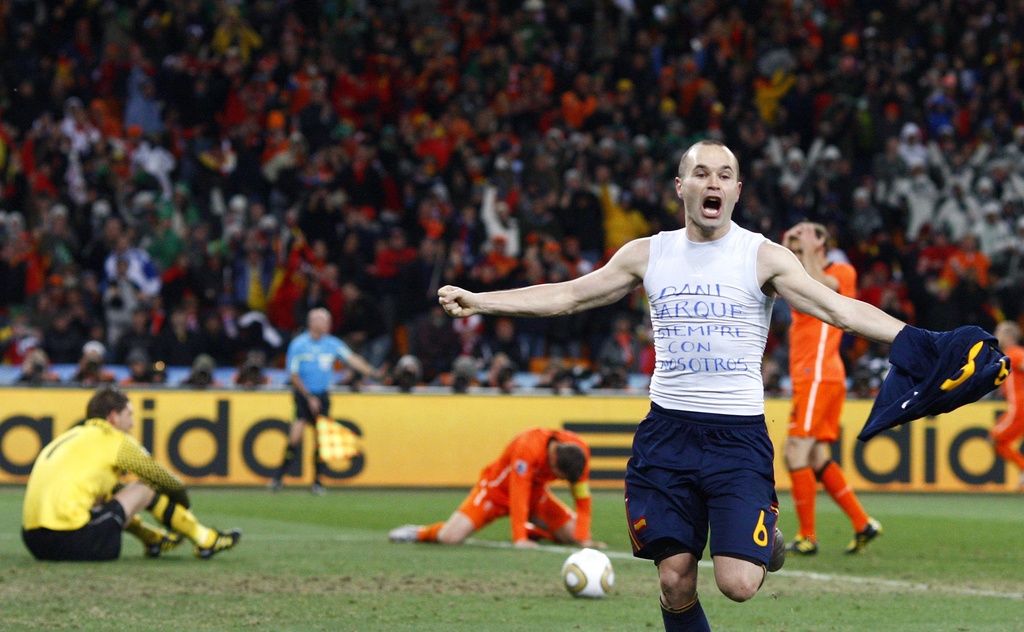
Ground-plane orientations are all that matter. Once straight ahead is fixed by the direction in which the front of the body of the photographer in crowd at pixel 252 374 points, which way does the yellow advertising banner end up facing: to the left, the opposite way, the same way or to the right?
the same way

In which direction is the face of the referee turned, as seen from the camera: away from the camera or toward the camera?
toward the camera

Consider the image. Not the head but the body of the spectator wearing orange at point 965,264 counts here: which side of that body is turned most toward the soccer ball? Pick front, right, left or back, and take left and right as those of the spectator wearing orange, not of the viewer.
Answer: front

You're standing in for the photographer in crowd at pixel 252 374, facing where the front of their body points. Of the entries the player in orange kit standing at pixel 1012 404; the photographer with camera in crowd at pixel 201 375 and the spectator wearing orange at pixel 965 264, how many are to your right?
1

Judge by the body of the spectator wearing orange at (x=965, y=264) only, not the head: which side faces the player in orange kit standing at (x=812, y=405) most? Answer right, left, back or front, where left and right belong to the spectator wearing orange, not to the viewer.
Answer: front

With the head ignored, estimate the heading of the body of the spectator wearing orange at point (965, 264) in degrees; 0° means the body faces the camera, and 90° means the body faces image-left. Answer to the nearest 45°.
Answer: approximately 0°

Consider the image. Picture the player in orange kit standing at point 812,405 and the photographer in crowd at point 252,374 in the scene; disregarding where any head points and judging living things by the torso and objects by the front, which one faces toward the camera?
the photographer in crowd

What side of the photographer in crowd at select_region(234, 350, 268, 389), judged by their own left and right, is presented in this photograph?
front

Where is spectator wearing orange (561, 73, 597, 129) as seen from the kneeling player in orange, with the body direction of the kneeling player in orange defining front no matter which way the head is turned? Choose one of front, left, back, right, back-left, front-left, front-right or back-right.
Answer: back-left

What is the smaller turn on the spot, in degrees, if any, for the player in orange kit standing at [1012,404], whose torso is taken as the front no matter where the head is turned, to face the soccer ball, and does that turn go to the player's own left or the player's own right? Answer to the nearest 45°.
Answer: approximately 90° to the player's own left

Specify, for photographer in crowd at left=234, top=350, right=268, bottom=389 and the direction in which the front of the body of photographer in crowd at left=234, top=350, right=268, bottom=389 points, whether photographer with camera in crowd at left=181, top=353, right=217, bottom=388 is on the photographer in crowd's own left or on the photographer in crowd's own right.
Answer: on the photographer in crowd's own right

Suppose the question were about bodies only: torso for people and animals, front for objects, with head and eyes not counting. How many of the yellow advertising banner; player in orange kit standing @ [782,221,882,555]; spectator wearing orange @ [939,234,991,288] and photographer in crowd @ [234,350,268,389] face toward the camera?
3

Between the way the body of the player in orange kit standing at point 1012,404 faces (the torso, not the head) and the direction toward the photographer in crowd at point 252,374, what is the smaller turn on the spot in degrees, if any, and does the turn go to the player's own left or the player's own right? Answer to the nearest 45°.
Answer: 0° — they already face it

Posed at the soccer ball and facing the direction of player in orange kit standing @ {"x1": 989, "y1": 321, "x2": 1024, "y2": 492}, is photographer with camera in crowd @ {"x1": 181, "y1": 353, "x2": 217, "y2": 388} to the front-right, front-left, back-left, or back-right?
front-left

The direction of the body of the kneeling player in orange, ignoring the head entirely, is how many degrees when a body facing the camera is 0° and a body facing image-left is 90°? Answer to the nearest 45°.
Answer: approximately 315°

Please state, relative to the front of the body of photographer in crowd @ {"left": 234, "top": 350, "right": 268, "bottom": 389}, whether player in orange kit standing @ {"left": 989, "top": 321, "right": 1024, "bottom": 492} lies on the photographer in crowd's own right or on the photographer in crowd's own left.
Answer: on the photographer in crowd's own left
